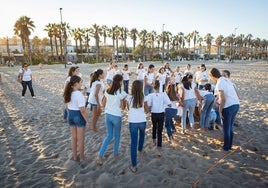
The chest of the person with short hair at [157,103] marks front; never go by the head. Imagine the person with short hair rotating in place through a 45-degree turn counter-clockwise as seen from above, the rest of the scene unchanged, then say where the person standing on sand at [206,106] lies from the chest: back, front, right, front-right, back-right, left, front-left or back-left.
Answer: right

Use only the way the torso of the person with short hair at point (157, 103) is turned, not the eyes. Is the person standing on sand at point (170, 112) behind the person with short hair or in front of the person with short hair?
in front

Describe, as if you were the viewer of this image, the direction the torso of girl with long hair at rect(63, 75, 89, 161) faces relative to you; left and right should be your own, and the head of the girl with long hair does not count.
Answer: facing away from the viewer and to the right of the viewer

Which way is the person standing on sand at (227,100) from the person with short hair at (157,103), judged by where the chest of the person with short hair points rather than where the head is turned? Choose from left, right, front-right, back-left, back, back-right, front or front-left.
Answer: right

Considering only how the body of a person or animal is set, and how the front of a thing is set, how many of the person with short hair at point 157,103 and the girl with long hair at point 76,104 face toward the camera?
0

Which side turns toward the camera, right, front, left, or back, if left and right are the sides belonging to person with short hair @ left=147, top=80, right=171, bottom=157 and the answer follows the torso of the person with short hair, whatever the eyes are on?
back

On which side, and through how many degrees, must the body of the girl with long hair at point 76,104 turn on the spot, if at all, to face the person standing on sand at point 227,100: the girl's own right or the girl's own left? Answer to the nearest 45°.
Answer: approximately 45° to the girl's own right

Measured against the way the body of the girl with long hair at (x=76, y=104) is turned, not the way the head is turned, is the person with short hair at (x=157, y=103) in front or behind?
in front
